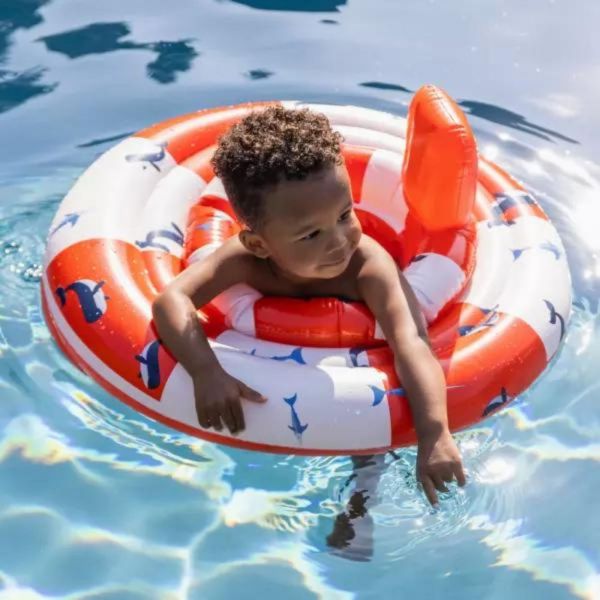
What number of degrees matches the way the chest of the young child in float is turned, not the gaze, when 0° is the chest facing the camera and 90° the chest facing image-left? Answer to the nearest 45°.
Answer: approximately 0°
